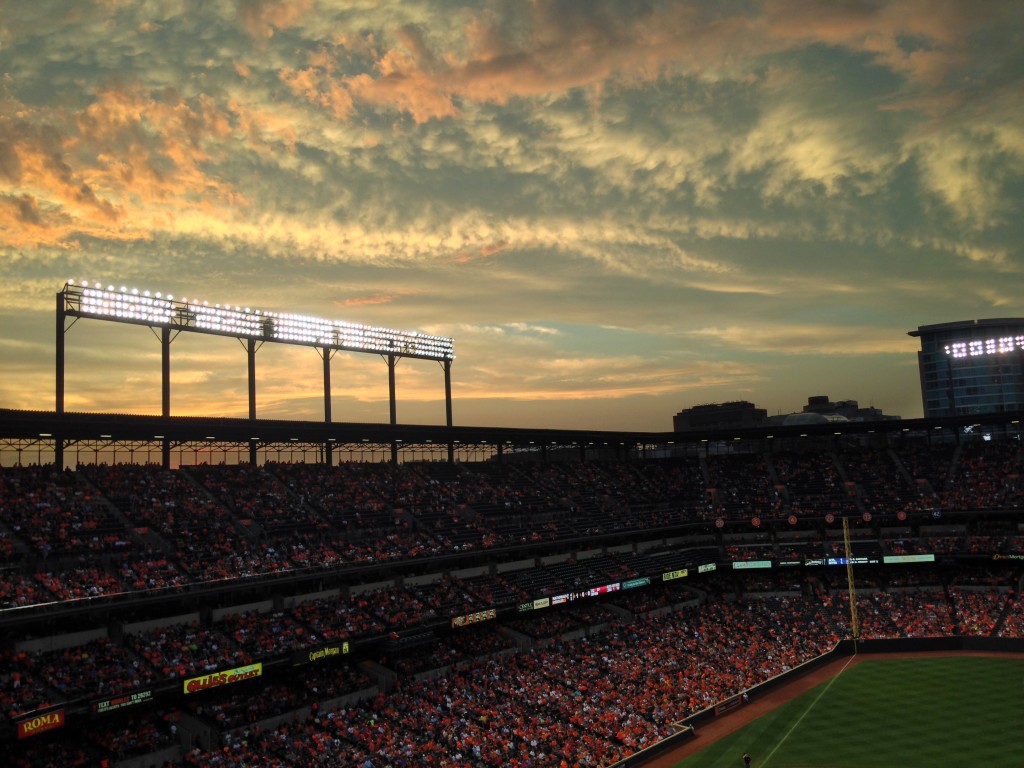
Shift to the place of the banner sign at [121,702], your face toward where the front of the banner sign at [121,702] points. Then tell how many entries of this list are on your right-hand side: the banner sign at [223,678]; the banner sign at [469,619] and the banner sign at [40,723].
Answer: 1

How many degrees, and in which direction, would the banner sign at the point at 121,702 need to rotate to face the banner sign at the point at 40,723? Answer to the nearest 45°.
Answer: approximately 90° to its right

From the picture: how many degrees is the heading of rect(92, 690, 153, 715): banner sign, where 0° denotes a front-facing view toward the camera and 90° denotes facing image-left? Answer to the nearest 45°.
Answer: approximately 315°

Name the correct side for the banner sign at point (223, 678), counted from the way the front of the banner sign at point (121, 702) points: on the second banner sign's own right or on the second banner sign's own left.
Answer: on the second banner sign's own left

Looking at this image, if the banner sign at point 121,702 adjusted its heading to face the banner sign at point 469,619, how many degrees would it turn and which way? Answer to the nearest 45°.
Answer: approximately 90° to its left
